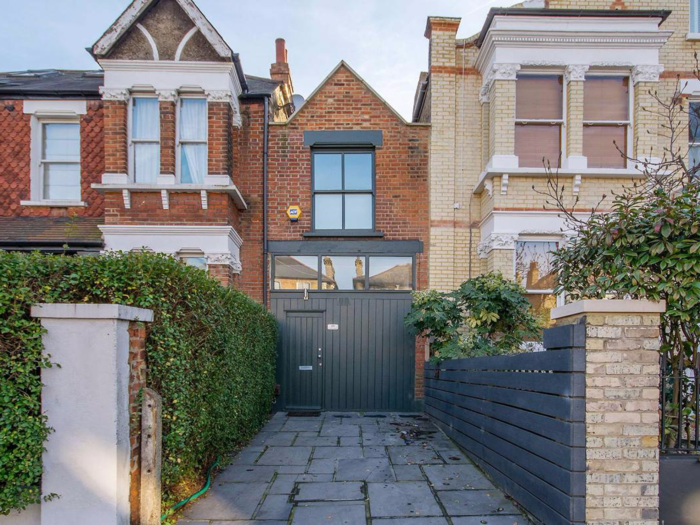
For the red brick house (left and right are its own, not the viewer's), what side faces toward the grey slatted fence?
front

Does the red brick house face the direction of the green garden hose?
yes

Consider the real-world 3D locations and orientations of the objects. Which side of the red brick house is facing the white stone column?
front

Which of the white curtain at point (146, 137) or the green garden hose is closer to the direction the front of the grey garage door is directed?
the green garden hose

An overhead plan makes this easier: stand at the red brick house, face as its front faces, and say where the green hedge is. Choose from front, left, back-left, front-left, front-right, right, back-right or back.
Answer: front

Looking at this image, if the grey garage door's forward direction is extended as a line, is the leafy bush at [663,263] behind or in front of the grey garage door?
in front

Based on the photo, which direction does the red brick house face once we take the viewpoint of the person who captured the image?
facing the viewer
